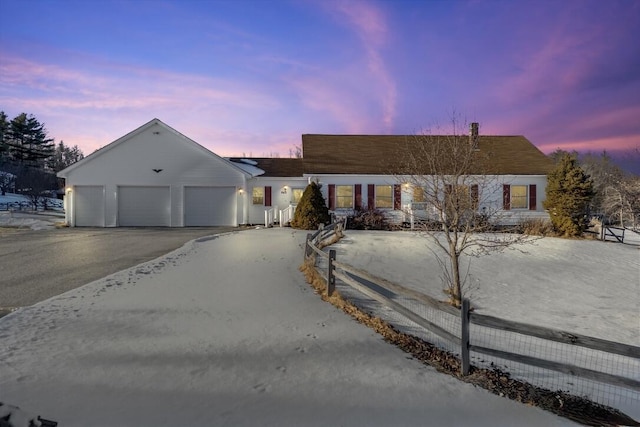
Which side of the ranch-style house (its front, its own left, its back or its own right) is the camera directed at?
front

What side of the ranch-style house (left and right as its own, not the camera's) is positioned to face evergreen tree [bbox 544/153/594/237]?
left
